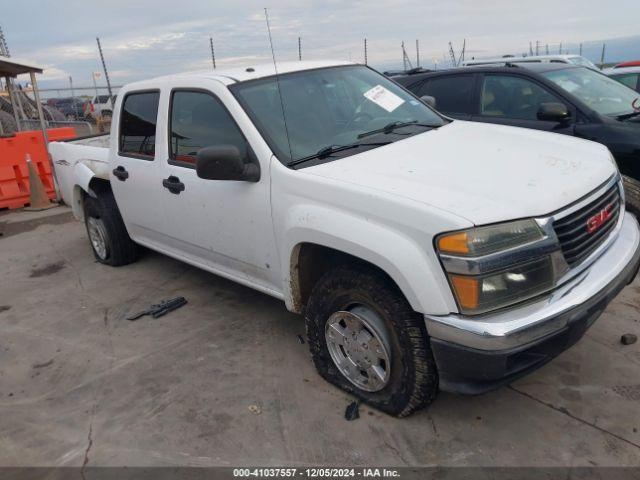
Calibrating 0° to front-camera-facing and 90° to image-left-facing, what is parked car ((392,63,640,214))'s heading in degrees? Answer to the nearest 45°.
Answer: approximately 315°

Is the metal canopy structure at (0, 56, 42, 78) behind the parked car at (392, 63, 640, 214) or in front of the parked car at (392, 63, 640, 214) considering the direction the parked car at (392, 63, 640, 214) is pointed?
behind

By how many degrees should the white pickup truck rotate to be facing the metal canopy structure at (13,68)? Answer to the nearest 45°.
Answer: approximately 180°

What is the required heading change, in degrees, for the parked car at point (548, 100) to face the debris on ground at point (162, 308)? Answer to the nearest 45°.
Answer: approximately 90° to its right

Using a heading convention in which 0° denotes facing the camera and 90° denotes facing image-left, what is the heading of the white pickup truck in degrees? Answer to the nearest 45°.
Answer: approximately 315°

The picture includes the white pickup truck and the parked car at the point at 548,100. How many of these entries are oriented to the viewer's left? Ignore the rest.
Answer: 0

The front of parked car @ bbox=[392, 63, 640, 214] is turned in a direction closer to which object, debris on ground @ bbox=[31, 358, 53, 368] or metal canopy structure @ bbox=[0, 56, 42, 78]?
the debris on ground

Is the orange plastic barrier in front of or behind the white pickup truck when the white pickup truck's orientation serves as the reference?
behind

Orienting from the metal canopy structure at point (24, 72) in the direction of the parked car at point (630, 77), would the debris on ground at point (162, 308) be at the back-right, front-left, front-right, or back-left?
front-right

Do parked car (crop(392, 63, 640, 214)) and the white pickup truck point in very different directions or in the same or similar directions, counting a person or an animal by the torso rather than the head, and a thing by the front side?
same or similar directions

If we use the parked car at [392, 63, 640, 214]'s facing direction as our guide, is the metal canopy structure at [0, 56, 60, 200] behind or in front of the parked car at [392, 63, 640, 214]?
behind
